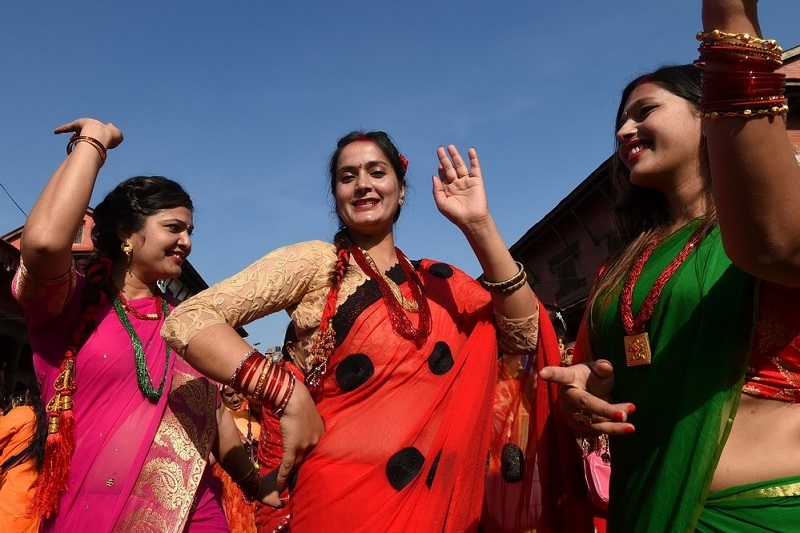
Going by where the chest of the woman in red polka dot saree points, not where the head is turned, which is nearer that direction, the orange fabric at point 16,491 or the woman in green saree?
the woman in green saree

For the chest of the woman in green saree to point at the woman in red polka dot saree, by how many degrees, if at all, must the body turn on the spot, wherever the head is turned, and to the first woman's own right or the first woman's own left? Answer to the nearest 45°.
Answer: approximately 90° to the first woman's own right

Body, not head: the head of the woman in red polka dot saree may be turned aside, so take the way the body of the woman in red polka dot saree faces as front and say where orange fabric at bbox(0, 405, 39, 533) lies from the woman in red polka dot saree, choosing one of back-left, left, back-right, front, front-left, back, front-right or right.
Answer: back-right

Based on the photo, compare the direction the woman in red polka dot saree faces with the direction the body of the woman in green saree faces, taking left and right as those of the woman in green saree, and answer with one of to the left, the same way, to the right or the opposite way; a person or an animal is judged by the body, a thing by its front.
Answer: to the left

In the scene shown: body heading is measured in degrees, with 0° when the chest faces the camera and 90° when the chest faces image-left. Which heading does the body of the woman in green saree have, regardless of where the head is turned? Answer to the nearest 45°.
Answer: approximately 45°

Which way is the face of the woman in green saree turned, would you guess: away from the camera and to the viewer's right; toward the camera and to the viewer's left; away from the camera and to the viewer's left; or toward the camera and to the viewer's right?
toward the camera and to the viewer's left

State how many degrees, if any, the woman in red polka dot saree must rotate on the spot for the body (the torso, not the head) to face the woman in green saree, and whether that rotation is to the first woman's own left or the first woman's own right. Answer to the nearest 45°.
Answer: approximately 45° to the first woman's own left

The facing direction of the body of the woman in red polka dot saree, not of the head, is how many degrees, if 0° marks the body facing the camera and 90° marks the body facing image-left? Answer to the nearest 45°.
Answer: approximately 0°

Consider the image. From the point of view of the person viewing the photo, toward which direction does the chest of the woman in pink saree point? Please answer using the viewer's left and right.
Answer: facing the viewer and to the right of the viewer

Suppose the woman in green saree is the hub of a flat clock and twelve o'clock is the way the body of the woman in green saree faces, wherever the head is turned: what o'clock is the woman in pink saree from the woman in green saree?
The woman in pink saree is roughly at 2 o'clock from the woman in green saree.
